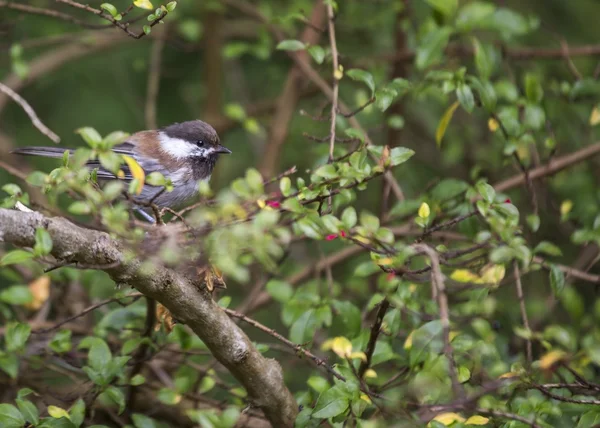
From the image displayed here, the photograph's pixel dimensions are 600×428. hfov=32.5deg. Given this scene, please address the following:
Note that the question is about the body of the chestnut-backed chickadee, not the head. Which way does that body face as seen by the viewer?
to the viewer's right

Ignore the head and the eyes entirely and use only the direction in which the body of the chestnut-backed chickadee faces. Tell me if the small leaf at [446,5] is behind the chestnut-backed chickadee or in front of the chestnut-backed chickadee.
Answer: in front

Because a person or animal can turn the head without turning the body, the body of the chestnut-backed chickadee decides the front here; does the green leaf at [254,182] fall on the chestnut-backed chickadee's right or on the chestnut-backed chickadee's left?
on the chestnut-backed chickadee's right

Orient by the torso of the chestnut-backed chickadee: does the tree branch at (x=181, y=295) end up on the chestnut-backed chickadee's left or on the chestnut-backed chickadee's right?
on the chestnut-backed chickadee's right

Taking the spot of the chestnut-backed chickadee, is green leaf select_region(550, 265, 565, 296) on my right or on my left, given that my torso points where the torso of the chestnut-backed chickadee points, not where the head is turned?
on my left
